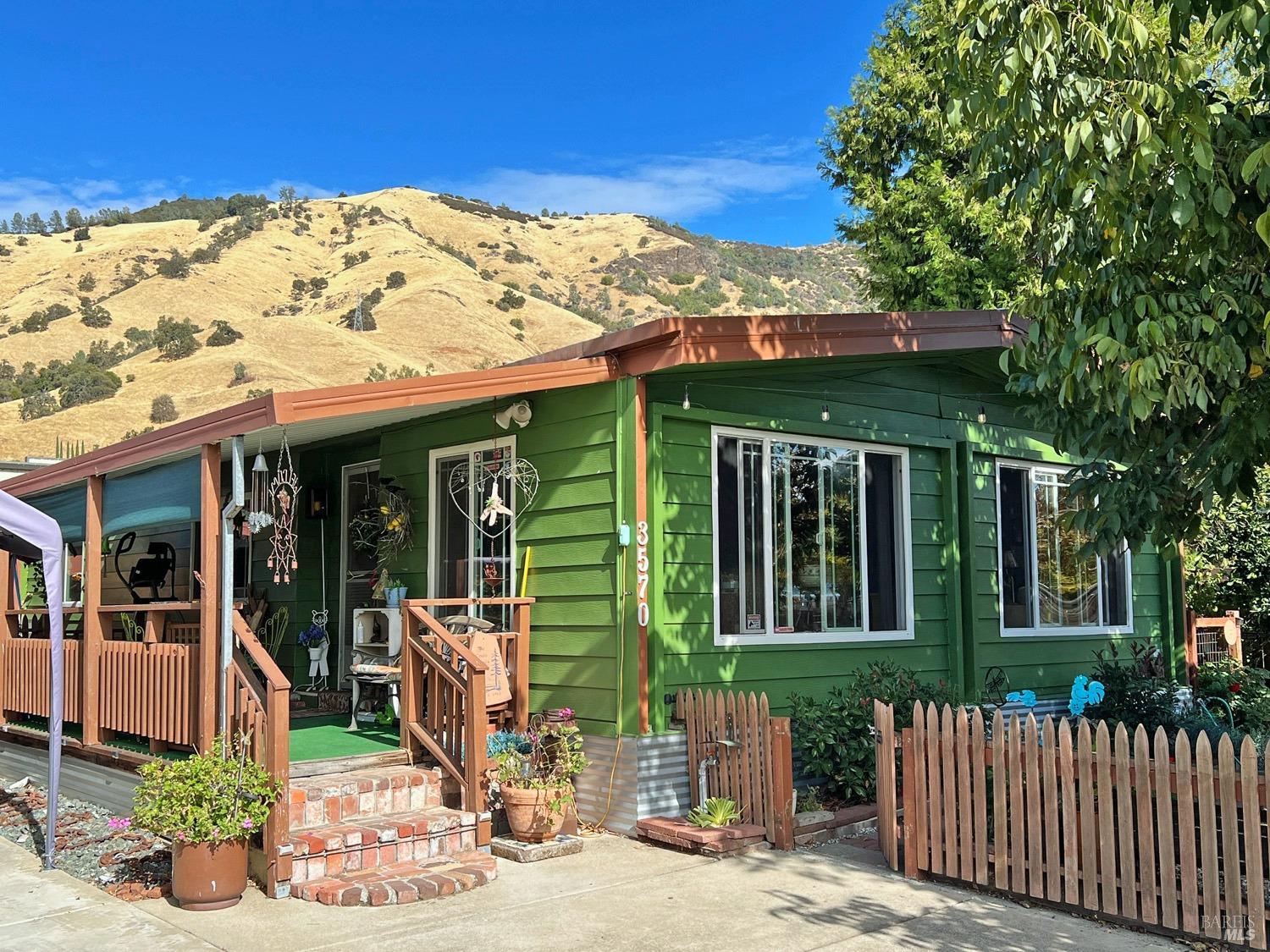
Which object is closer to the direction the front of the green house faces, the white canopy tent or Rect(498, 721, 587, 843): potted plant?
the potted plant

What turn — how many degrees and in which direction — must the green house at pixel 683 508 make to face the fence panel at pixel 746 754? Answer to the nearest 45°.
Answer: approximately 45° to its right

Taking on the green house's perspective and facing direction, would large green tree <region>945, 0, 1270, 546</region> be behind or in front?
in front

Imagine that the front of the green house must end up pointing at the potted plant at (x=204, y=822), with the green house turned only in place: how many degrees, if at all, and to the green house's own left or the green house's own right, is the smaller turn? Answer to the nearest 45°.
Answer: approximately 90° to the green house's own right

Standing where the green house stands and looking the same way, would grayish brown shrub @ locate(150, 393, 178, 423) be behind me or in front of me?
behind

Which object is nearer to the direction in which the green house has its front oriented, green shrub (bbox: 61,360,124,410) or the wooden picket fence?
the wooden picket fence

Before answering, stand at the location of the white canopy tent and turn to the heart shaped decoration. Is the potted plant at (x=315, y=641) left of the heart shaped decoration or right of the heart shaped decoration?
left

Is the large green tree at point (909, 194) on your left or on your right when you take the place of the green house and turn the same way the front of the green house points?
on your left

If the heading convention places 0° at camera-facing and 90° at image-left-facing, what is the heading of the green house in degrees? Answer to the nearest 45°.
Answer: approximately 315°

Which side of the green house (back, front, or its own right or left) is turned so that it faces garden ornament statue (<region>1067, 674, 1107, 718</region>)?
left
